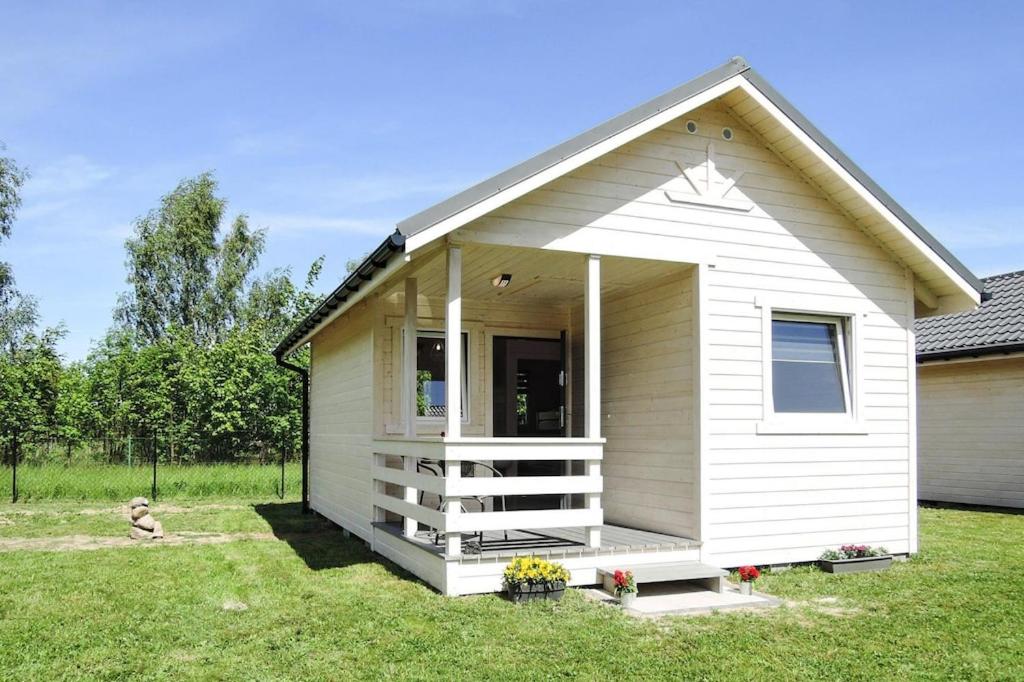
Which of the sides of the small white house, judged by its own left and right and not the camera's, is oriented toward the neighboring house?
left

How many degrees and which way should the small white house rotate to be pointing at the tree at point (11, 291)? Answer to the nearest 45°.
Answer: approximately 180°

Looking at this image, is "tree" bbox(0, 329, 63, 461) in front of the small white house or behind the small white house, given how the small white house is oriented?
behind

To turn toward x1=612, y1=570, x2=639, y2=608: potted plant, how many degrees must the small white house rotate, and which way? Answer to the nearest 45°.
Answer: approximately 45° to its right

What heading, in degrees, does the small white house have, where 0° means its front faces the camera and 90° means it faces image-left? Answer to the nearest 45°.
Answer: approximately 315°

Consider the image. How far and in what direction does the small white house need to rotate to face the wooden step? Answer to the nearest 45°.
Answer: approximately 45° to its right

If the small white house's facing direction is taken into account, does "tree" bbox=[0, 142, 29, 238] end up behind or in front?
behind
